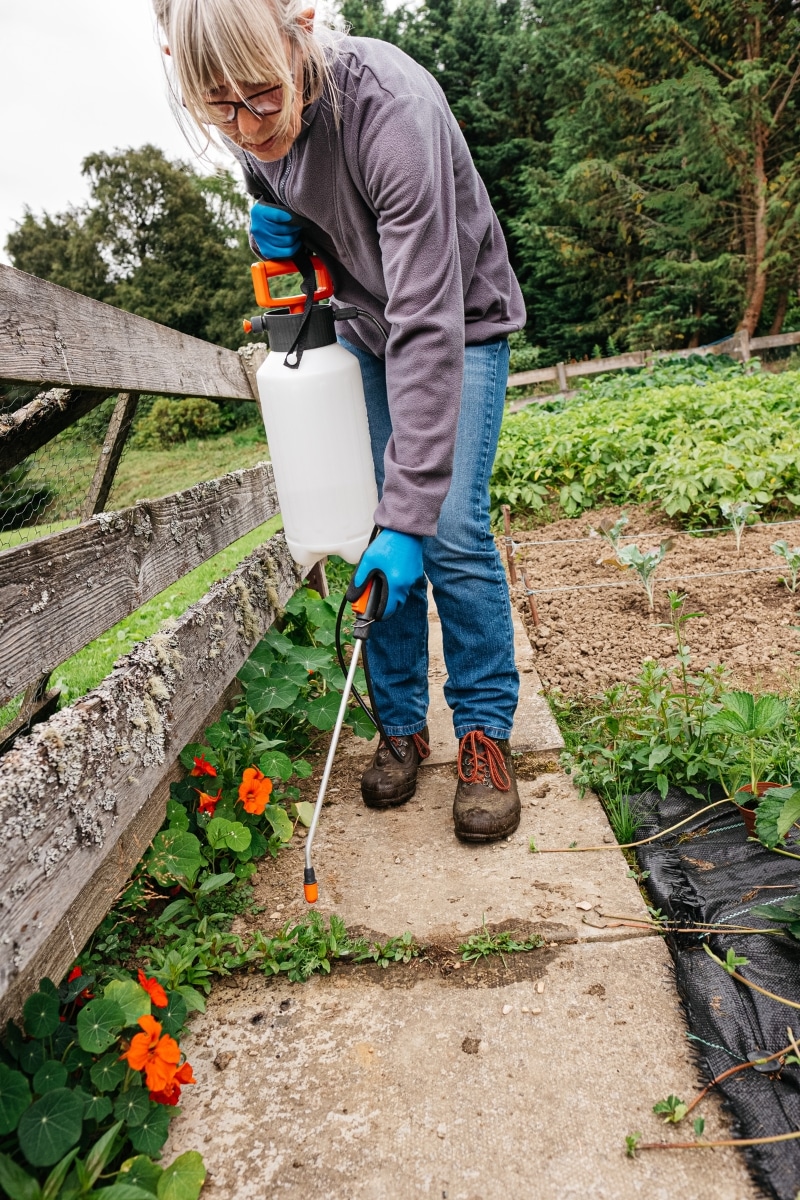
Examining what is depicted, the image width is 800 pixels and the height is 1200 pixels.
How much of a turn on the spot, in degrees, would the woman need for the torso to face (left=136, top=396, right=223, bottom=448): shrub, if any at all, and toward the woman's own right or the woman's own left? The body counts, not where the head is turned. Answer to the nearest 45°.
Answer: approximately 135° to the woman's own right

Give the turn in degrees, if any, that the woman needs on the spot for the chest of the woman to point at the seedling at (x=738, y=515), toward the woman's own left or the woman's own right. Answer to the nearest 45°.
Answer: approximately 180°

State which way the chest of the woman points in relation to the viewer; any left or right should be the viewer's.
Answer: facing the viewer and to the left of the viewer

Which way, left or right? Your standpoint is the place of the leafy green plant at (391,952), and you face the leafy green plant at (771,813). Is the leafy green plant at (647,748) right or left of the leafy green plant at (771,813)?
left

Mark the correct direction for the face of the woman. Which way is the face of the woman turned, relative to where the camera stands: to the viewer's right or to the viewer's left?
to the viewer's left

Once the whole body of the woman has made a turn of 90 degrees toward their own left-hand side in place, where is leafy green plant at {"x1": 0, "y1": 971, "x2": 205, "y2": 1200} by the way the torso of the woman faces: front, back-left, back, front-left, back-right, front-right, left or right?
right
